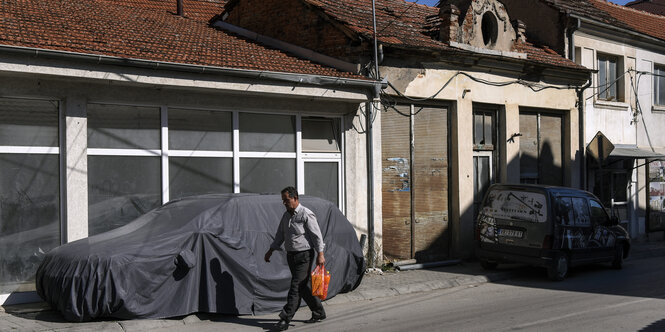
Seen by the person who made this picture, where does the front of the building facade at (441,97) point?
facing the viewer and to the right of the viewer

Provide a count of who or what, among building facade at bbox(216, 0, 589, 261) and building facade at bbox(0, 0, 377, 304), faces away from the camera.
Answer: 0

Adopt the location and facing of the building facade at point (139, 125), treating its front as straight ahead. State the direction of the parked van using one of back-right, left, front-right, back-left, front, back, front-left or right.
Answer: front-left

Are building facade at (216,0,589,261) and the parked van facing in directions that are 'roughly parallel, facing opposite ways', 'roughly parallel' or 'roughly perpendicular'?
roughly perpendicular

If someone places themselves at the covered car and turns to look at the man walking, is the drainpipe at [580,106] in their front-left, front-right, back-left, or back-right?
front-left

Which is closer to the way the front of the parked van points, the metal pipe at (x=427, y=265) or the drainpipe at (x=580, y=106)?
the drainpipe

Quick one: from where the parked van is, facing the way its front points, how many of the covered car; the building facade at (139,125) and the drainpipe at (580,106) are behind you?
2

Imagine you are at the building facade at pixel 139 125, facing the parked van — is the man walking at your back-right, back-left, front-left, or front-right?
front-right

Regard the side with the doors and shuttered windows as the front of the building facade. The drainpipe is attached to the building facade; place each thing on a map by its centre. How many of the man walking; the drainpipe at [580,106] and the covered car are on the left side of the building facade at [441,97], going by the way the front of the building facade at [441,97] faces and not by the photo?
1

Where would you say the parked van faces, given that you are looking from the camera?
facing away from the viewer and to the right of the viewer

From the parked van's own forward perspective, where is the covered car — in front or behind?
behind
